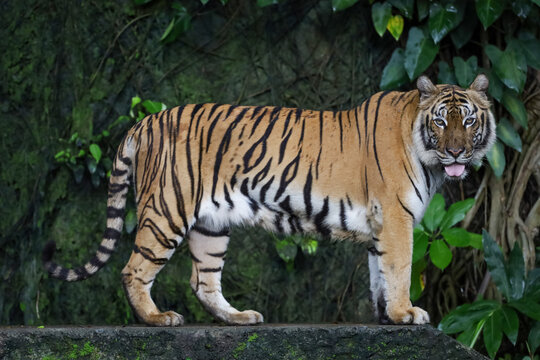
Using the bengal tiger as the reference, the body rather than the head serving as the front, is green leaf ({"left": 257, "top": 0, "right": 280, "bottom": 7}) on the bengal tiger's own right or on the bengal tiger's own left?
on the bengal tiger's own left

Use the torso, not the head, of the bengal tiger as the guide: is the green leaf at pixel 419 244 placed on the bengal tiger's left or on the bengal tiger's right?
on the bengal tiger's left

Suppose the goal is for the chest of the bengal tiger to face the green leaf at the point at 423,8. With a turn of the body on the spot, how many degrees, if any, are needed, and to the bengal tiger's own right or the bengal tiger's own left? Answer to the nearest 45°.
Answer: approximately 45° to the bengal tiger's own left

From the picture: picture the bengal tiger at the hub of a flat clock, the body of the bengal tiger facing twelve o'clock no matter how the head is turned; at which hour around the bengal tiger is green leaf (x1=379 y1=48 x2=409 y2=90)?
The green leaf is roughly at 10 o'clock from the bengal tiger.

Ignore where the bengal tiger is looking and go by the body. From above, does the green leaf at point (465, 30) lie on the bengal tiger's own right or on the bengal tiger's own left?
on the bengal tiger's own left

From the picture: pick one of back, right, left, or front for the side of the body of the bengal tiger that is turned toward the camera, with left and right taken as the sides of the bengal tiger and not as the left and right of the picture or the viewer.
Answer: right

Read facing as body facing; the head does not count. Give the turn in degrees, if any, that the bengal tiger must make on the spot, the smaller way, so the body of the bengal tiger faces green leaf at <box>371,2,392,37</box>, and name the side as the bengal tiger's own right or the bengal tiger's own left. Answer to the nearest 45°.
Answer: approximately 45° to the bengal tiger's own left
